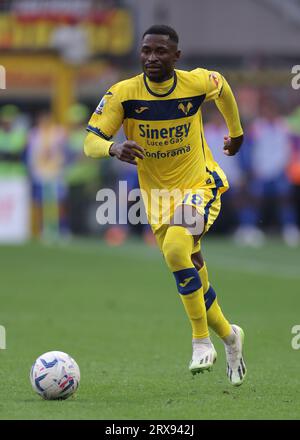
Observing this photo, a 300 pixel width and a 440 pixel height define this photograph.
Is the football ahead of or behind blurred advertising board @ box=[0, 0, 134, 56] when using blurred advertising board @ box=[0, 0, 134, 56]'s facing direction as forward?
ahead

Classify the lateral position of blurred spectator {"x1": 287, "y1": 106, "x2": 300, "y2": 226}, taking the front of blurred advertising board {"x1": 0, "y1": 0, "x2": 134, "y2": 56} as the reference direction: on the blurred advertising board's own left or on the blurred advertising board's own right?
on the blurred advertising board's own left

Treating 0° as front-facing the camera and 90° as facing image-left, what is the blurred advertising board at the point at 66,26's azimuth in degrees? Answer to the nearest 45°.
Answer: approximately 0°

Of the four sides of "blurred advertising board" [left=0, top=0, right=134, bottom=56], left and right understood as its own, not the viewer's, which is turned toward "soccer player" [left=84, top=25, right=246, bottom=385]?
front
